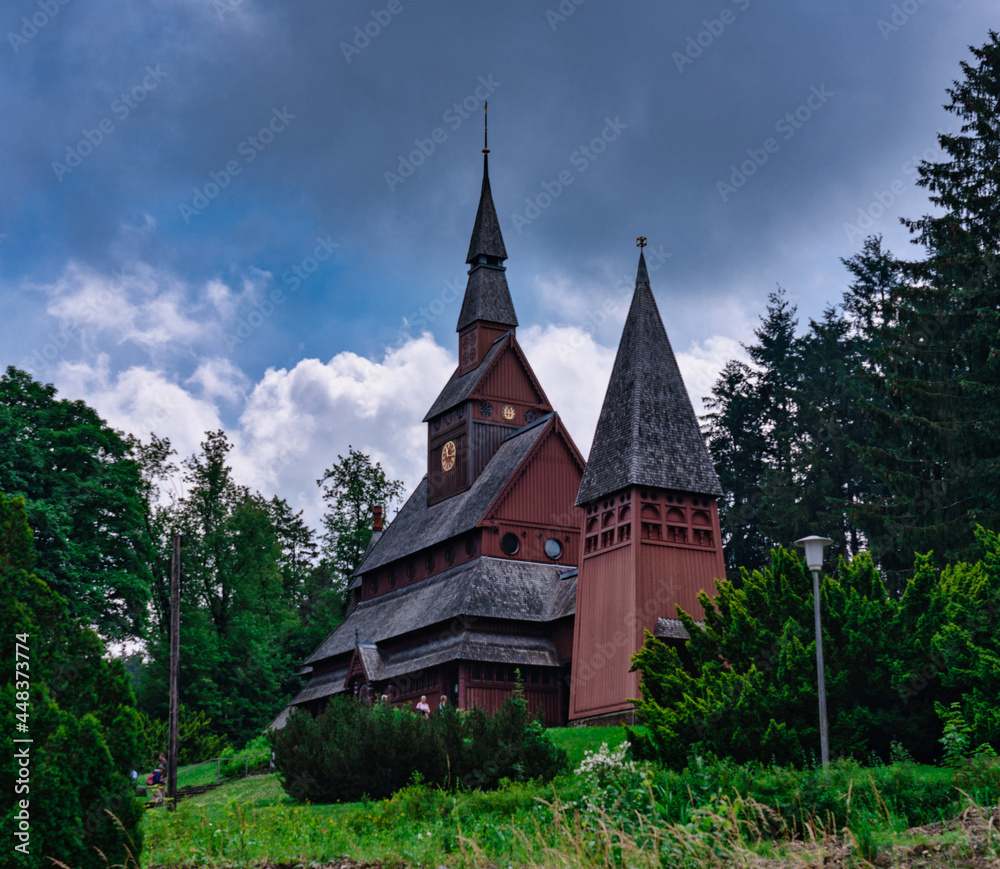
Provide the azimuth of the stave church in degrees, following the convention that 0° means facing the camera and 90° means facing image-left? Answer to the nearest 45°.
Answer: approximately 315°

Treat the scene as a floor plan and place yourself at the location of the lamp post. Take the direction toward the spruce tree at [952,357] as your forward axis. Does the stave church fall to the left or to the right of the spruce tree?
left

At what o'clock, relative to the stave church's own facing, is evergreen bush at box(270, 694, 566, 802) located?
The evergreen bush is roughly at 2 o'clock from the stave church.
